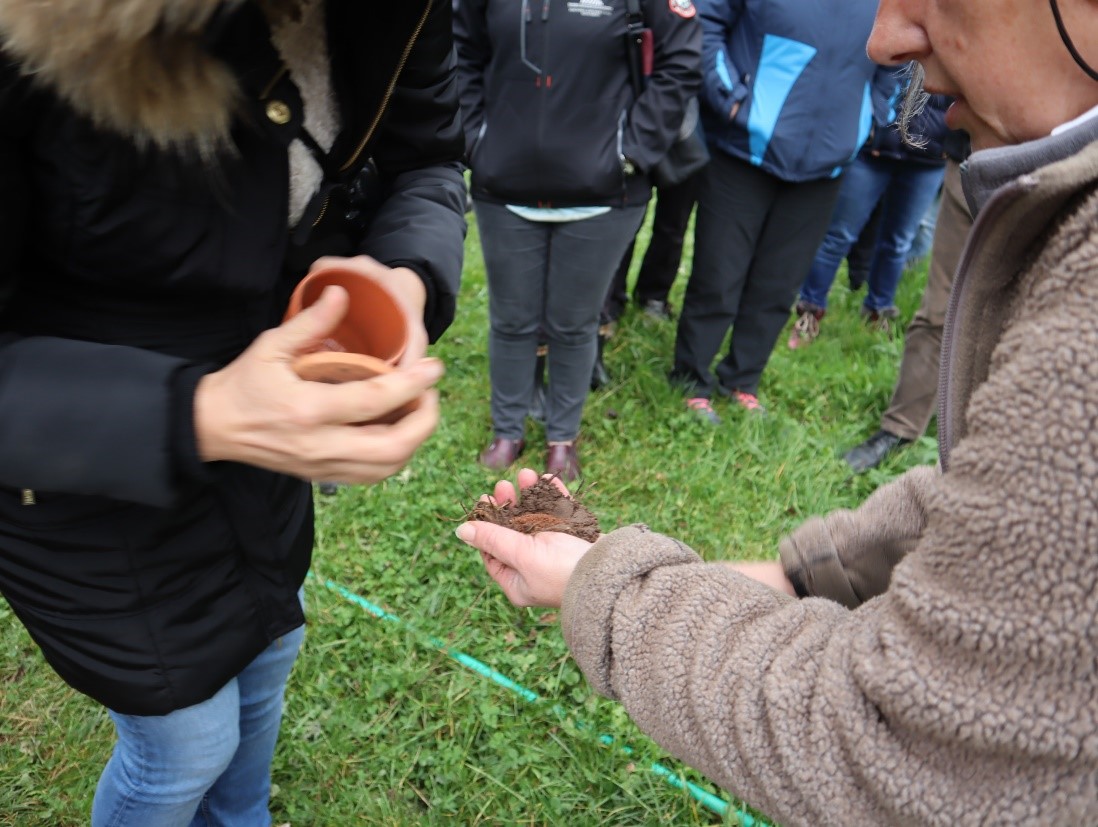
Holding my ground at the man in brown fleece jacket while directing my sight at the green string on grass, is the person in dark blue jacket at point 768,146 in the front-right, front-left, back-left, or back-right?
front-right

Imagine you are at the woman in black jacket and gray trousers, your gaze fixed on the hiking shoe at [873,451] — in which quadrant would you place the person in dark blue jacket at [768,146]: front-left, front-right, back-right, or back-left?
front-left

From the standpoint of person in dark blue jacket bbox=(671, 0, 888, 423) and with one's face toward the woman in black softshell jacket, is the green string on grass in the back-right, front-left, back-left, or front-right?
front-left

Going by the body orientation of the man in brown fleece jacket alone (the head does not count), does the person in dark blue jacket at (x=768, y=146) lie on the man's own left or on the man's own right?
on the man's own right

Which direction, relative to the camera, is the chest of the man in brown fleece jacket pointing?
to the viewer's left

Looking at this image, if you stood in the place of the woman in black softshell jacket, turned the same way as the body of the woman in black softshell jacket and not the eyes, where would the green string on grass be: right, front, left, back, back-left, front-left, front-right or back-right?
front

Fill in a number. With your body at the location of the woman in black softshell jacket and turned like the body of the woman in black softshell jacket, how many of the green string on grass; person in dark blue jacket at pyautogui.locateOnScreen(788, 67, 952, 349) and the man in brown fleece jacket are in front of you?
2

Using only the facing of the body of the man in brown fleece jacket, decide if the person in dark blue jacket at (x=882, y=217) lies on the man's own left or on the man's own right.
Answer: on the man's own right

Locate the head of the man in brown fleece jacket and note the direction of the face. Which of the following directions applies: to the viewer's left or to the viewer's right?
to the viewer's left
